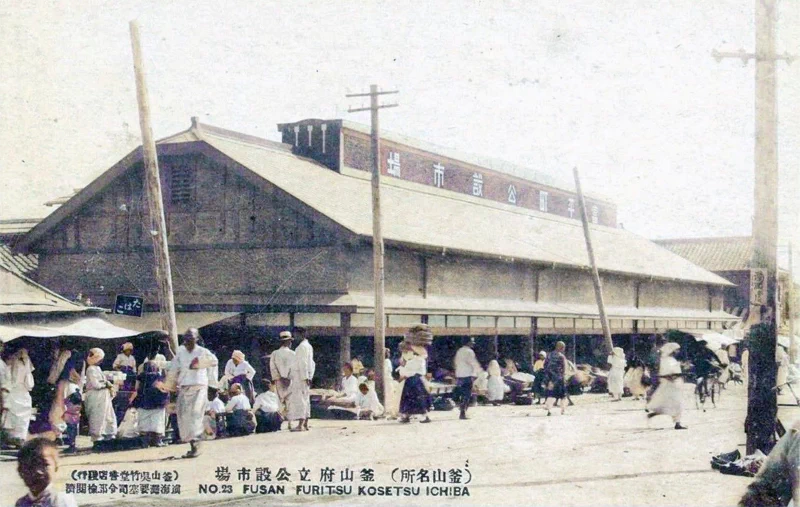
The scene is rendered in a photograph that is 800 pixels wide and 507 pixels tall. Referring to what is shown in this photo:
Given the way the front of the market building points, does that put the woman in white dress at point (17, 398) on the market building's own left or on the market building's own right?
on the market building's own right

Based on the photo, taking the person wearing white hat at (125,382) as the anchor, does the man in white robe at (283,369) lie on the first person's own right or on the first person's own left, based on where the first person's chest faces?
on the first person's own left

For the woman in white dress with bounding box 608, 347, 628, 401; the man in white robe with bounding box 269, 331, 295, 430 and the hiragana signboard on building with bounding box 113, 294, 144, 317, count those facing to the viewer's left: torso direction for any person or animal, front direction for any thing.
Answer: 0
